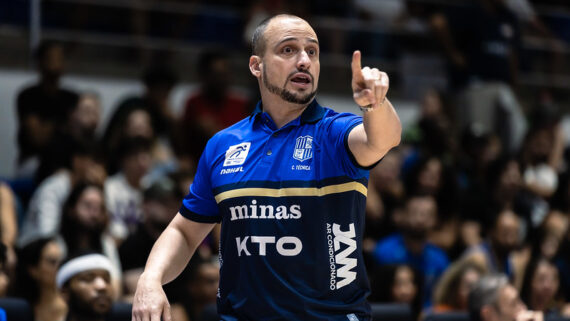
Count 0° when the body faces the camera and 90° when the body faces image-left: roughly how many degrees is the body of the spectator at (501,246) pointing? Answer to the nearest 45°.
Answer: approximately 315°

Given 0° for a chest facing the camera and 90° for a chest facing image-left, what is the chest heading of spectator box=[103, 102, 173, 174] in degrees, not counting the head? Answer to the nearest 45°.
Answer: approximately 315°

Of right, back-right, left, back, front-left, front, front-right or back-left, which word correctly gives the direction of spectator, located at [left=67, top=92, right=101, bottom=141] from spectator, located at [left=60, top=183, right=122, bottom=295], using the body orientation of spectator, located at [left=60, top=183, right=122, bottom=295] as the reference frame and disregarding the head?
back-left

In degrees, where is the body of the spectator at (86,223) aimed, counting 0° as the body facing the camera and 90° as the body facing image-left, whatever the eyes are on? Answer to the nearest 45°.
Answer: approximately 315°

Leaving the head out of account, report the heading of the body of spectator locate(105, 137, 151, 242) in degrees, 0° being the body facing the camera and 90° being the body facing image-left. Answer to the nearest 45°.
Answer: approximately 315°
